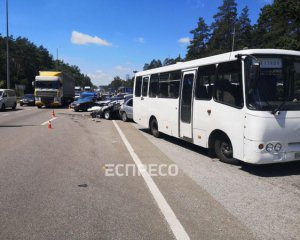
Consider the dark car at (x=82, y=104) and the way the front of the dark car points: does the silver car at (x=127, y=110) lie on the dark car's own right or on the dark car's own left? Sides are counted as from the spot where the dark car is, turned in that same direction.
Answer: on the dark car's own left

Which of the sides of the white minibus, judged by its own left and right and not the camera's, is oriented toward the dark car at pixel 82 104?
back

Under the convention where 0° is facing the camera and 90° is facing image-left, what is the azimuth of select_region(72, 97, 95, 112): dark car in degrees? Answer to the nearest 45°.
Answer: approximately 45°

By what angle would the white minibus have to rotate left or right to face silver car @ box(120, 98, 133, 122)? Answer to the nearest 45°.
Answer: approximately 180°

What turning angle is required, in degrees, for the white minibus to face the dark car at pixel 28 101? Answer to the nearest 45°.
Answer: approximately 180°

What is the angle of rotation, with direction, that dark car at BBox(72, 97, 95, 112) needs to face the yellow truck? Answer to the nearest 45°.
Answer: approximately 90° to its right

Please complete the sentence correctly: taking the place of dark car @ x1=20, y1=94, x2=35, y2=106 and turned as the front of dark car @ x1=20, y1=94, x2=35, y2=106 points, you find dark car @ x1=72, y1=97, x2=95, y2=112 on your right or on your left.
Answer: on your left

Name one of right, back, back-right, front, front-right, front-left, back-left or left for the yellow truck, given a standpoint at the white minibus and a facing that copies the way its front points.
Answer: back
